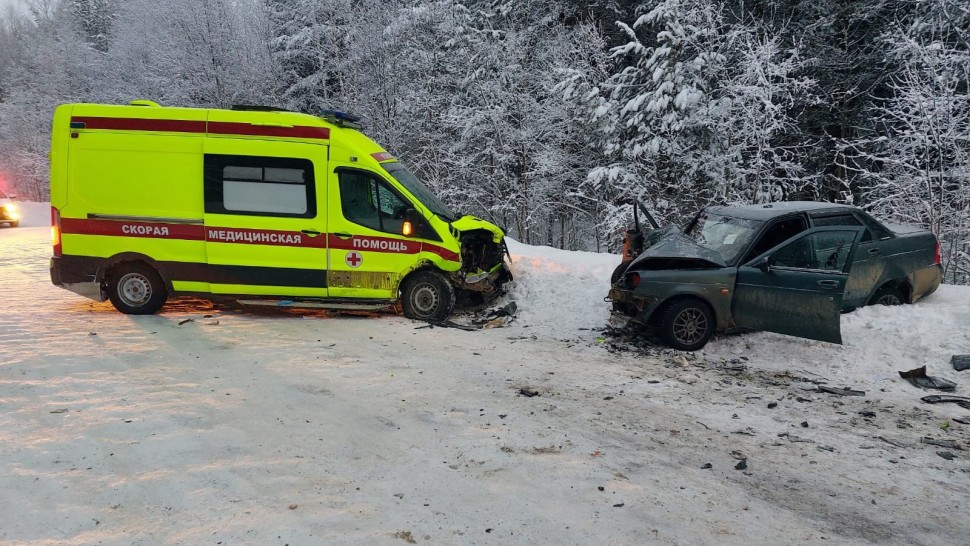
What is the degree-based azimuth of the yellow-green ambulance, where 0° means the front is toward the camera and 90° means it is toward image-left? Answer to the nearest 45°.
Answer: approximately 270°

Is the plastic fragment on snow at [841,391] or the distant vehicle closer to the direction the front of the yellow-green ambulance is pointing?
the plastic fragment on snow

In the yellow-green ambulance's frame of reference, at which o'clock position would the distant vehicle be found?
The distant vehicle is roughly at 8 o'clock from the yellow-green ambulance.

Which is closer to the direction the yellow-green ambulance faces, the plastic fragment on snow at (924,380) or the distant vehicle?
the plastic fragment on snow
